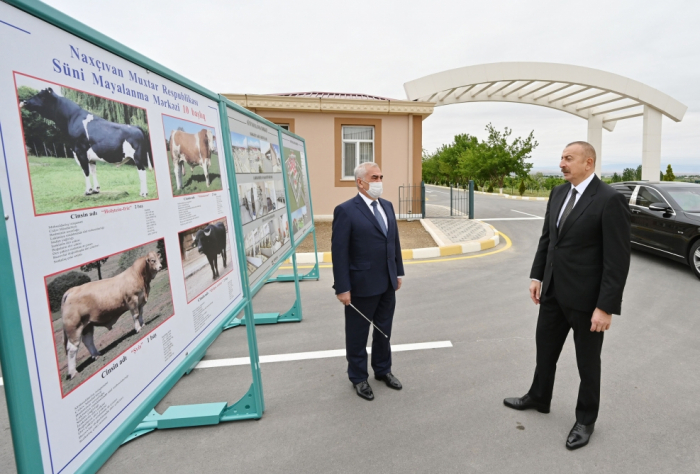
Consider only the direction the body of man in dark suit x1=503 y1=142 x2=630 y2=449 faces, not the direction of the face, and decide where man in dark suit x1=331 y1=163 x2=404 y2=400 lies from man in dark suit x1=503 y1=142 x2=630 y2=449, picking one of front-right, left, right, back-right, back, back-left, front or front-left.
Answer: front-right

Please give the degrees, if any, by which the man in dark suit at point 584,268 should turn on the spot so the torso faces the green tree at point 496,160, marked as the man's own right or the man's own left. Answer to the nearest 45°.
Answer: approximately 135° to the man's own right

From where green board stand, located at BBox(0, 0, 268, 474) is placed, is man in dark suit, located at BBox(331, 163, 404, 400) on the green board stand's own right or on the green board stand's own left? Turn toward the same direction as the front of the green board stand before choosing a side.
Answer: on the green board stand's own left

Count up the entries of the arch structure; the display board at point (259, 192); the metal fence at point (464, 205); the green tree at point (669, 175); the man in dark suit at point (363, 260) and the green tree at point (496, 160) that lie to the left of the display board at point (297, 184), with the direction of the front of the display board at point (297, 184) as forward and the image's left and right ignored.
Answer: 4

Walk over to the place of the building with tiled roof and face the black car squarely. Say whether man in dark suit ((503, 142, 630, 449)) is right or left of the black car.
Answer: right

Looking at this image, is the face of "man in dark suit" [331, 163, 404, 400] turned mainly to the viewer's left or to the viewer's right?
to the viewer's right

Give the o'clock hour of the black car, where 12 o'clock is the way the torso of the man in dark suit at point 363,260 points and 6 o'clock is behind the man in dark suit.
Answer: The black car is roughly at 9 o'clock from the man in dark suit.

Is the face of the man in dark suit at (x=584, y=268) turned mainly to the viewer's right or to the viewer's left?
to the viewer's left

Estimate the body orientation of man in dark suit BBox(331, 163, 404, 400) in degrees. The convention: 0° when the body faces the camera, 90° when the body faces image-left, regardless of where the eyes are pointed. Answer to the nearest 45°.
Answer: approximately 315°

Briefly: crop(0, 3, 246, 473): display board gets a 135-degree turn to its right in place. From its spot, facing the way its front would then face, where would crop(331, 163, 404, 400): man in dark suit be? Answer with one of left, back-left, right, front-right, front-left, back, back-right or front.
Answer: back-right

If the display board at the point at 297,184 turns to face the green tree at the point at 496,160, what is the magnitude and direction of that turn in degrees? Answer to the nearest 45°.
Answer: approximately 90° to its left

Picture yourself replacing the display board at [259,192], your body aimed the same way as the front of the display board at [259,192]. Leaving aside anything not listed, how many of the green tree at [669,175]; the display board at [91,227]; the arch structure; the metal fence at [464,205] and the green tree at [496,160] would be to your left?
4
